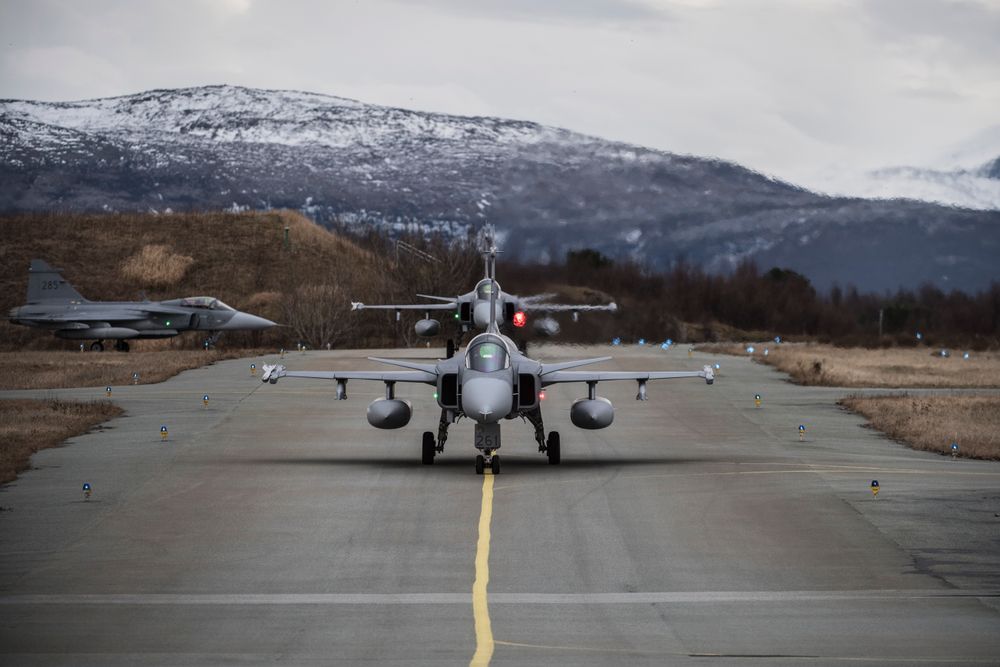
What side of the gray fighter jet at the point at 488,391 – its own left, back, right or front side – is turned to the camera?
front
